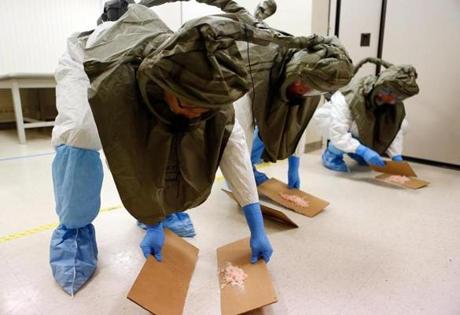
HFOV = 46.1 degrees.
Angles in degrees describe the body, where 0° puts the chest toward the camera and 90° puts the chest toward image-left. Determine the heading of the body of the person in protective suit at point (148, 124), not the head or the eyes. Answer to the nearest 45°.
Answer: approximately 315°

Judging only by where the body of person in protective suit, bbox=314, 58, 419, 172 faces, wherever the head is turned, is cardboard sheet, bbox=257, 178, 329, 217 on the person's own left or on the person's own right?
on the person's own right

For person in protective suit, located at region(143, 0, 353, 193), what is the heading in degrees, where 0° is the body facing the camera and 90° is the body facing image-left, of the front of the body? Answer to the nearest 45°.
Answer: approximately 315°

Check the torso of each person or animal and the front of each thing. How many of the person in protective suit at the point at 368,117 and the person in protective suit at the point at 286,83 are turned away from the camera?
0

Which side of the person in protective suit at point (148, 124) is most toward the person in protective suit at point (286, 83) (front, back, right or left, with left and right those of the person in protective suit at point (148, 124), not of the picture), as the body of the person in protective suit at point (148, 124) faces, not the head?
left

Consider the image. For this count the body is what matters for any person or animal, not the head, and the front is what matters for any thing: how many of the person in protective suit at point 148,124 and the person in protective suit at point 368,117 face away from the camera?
0
